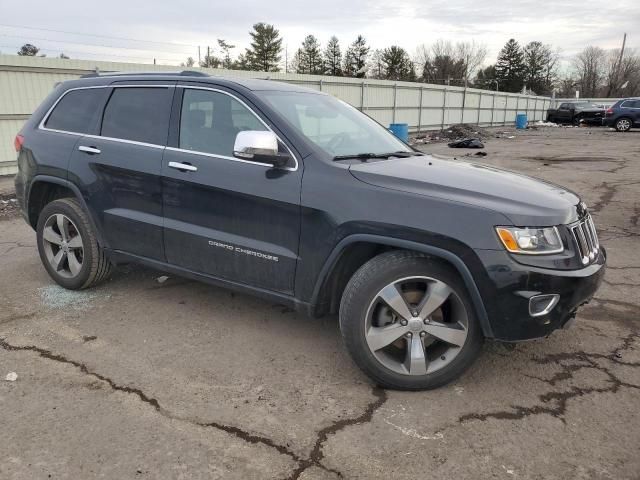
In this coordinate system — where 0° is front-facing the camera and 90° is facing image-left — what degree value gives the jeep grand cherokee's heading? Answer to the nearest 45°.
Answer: approximately 315°

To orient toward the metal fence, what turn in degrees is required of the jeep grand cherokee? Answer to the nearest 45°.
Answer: approximately 135° to its left

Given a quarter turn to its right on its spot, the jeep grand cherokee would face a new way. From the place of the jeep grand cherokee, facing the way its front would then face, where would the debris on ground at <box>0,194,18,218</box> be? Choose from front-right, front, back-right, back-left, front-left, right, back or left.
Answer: right

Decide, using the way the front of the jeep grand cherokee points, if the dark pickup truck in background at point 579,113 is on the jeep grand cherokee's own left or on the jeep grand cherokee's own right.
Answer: on the jeep grand cherokee's own left

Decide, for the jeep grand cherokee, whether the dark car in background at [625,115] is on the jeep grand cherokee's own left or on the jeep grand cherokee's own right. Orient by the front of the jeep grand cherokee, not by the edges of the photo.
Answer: on the jeep grand cherokee's own left
